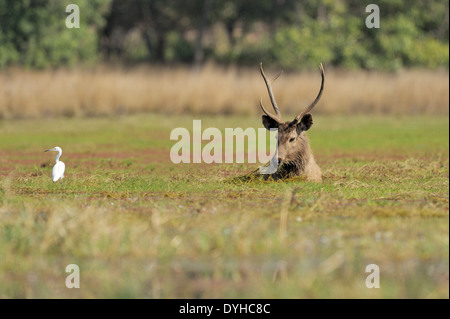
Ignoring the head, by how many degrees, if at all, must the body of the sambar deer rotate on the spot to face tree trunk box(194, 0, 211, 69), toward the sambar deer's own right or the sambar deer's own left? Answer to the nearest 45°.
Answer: approximately 135° to the sambar deer's own right

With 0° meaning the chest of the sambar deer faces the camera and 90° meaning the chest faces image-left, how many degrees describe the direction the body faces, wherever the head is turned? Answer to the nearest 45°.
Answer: approximately 45°
